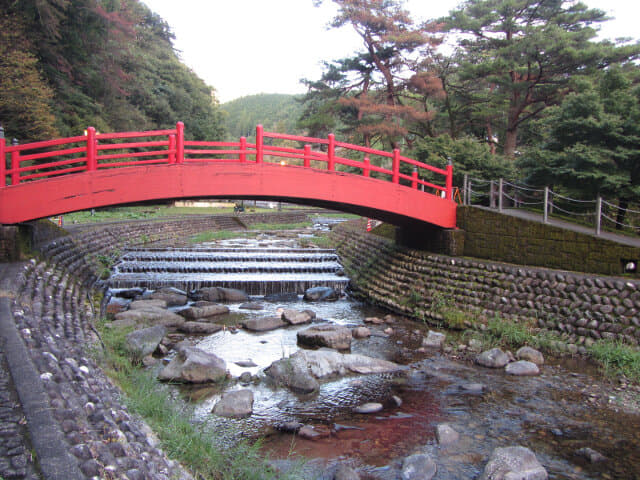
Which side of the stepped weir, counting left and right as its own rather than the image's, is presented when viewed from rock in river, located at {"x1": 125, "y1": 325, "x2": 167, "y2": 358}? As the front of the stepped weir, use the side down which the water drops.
front

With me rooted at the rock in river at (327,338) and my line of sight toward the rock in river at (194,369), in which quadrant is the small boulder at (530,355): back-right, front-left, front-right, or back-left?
back-left

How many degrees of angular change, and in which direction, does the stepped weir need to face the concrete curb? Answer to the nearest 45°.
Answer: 0° — it already faces it

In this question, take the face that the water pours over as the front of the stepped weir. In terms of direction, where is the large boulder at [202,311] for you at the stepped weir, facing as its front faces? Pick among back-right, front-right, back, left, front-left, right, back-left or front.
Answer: front

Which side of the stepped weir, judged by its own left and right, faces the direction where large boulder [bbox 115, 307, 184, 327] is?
front

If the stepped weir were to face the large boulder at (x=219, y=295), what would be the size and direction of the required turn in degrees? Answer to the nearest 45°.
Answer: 0° — it already faces it

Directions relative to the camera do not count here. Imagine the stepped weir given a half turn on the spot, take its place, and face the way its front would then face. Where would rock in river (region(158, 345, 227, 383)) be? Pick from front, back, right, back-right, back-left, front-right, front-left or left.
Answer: back

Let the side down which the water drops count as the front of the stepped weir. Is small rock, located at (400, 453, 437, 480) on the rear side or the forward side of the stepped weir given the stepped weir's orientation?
on the forward side

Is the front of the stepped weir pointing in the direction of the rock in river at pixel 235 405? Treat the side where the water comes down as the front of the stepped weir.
yes

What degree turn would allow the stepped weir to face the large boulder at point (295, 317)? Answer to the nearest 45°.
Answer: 0° — it already faces it

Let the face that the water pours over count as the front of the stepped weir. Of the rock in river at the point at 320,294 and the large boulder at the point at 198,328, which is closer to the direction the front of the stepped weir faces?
the large boulder

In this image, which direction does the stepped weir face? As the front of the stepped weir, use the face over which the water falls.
toward the camera

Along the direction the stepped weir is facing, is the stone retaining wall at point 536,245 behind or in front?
in front

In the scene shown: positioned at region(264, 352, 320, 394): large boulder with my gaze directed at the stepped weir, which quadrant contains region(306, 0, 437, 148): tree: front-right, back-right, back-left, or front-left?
front-right

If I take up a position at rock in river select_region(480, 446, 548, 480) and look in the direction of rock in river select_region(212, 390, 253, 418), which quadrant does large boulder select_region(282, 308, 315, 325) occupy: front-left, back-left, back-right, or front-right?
front-right

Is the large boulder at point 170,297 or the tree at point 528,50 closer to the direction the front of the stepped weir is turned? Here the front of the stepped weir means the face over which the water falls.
the large boulder

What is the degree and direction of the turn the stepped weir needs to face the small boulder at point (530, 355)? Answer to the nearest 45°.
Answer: approximately 45° to its left
